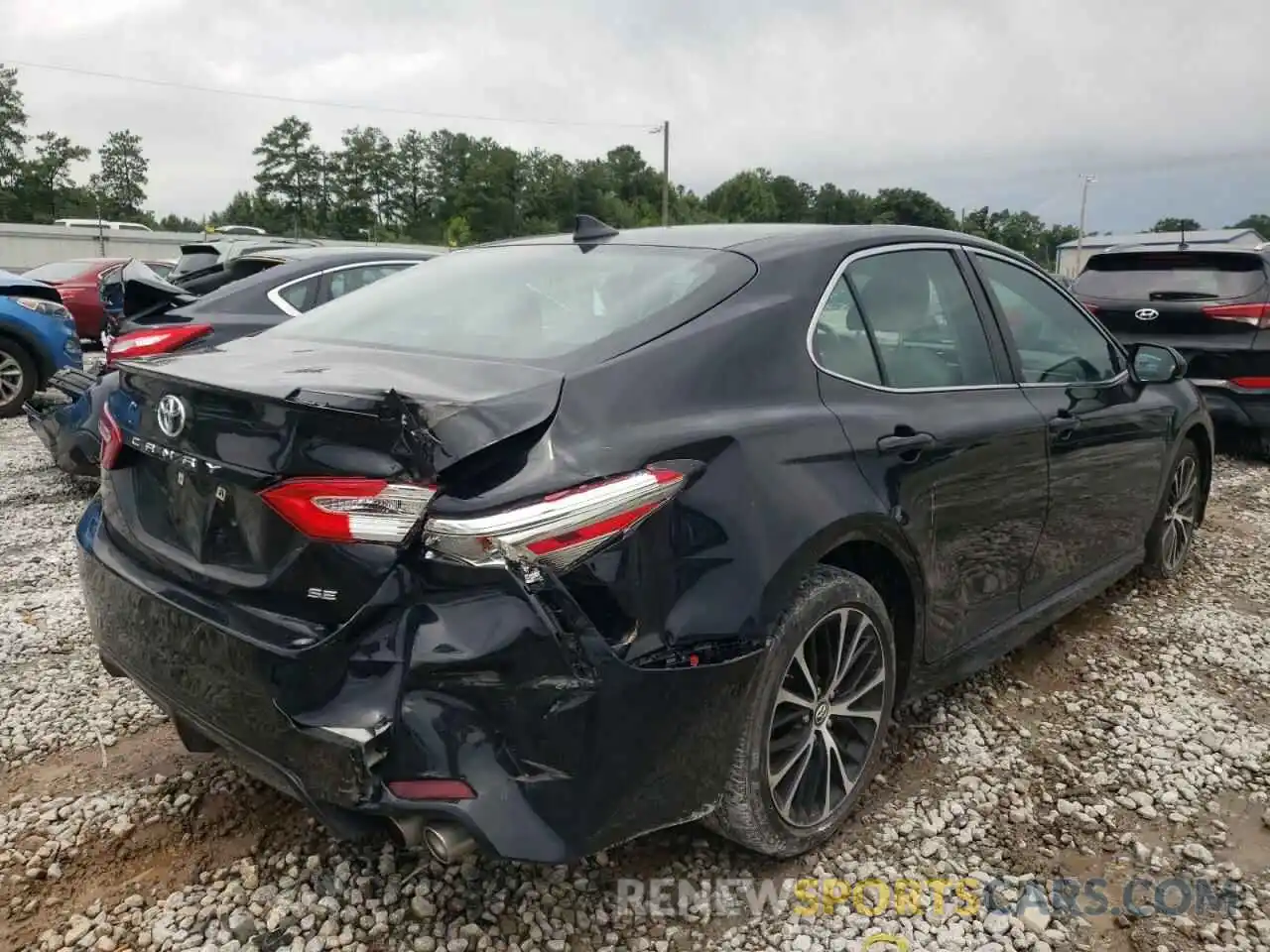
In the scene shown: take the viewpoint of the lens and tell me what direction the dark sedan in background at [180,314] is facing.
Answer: facing away from the viewer and to the right of the viewer

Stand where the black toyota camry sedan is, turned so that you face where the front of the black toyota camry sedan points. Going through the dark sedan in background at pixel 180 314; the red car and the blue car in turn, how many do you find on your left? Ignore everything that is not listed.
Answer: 3

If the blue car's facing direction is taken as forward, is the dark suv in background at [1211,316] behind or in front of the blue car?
in front

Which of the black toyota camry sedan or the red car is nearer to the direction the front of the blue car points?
the black toyota camry sedan

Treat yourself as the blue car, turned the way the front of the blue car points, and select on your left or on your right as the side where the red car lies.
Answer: on your left

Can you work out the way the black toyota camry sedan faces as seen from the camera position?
facing away from the viewer and to the right of the viewer

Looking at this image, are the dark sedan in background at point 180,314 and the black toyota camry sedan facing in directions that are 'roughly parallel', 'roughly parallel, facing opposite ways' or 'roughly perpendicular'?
roughly parallel

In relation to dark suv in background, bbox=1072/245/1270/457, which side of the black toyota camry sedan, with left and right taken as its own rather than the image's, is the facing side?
front

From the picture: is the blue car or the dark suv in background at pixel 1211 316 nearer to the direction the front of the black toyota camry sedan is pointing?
the dark suv in background

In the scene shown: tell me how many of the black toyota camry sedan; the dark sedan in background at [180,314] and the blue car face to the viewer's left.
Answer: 0

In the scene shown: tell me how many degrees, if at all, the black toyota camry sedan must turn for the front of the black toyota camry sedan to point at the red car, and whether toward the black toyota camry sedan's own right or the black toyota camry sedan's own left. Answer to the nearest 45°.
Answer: approximately 90° to the black toyota camry sedan's own left

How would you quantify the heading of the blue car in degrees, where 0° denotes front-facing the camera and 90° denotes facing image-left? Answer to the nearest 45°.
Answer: approximately 315°

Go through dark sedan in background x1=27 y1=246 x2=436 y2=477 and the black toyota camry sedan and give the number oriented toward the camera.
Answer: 0

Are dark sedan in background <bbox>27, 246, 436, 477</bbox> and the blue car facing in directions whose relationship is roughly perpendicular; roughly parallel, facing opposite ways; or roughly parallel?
roughly perpendicular

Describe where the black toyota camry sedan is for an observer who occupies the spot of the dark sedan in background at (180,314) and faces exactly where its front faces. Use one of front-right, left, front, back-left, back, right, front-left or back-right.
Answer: back-right
